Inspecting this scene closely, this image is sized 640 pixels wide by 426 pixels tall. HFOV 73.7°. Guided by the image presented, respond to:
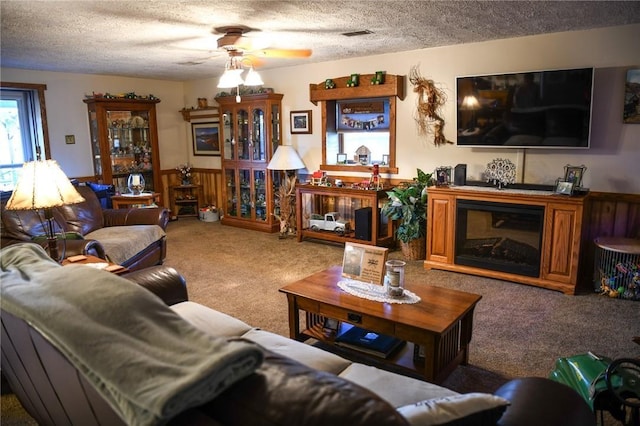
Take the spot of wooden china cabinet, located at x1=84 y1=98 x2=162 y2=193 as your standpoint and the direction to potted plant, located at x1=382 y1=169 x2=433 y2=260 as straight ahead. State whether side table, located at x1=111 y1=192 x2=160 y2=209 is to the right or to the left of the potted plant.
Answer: right

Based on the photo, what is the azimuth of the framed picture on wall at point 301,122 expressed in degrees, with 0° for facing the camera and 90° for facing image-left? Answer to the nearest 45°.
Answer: approximately 45°

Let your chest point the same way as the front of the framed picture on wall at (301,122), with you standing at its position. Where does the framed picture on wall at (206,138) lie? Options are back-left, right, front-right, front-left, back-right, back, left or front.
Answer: right

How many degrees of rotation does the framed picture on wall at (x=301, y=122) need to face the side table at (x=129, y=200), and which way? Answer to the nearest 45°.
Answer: approximately 45° to its right

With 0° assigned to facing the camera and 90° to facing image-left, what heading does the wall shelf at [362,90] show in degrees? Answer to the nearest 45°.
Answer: approximately 45°

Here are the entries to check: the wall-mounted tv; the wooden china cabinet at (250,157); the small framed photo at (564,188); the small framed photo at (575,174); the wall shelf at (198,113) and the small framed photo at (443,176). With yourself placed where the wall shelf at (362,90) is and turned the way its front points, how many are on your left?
4

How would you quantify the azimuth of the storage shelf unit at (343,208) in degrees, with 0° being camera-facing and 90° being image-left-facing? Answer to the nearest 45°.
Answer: approximately 45°

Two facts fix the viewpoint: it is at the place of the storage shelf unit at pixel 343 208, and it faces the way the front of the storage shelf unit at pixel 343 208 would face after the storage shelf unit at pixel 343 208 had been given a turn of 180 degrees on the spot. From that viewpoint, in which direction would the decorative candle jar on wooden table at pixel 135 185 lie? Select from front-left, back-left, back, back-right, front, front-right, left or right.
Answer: back-left

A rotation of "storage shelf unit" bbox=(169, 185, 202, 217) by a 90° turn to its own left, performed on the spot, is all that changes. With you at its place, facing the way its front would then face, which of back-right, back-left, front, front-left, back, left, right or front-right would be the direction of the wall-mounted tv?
front-right

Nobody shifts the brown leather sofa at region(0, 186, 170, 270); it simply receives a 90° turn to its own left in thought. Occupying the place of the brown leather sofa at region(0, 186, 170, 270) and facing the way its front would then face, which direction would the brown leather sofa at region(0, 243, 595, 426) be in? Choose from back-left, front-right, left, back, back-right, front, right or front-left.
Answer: back-right

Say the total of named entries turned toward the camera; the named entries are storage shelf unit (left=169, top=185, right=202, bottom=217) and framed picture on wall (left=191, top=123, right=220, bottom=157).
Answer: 2

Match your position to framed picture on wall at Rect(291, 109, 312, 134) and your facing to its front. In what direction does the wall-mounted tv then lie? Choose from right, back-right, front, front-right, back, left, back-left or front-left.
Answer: left

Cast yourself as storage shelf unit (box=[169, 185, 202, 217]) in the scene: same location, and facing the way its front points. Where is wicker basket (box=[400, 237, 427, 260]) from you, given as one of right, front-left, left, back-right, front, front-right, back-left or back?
front-left
